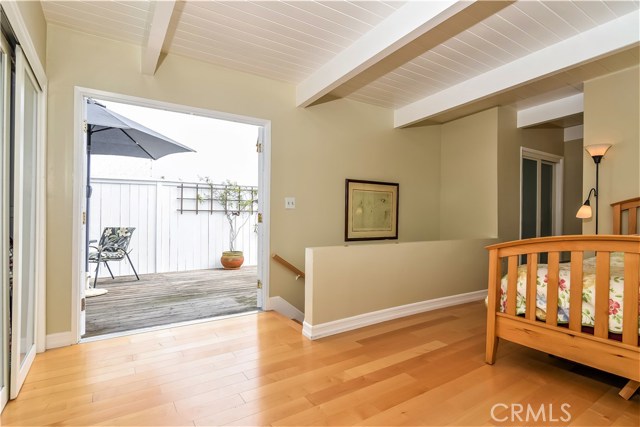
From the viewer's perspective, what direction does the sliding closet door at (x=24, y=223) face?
to the viewer's right

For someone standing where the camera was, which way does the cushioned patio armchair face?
facing the viewer and to the left of the viewer

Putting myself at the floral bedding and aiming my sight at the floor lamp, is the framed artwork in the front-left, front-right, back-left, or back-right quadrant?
front-left

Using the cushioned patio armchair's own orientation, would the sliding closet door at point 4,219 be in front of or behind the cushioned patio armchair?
in front

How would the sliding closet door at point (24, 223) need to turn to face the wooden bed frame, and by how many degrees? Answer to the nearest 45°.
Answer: approximately 45° to its right

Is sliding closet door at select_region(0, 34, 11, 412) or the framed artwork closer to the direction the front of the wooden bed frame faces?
the sliding closet door

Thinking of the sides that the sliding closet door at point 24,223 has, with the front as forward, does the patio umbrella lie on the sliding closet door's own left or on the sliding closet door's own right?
on the sliding closet door's own left

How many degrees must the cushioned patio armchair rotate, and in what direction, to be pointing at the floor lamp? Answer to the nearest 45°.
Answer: approximately 90° to its left

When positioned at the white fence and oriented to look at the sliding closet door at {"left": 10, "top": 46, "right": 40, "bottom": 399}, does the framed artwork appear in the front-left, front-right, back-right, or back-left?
front-left

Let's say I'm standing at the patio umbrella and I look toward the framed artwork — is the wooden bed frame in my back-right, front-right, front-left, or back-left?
front-right

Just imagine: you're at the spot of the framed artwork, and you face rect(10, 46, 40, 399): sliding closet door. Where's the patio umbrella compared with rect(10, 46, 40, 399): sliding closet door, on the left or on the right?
right

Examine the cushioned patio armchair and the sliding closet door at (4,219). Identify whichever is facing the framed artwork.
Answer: the sliding closet door

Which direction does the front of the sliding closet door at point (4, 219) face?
to the viewer's right

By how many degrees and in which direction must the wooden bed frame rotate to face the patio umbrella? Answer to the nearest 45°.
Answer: approximately 45° to its right

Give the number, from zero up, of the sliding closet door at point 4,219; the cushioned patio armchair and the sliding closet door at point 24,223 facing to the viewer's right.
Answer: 2
